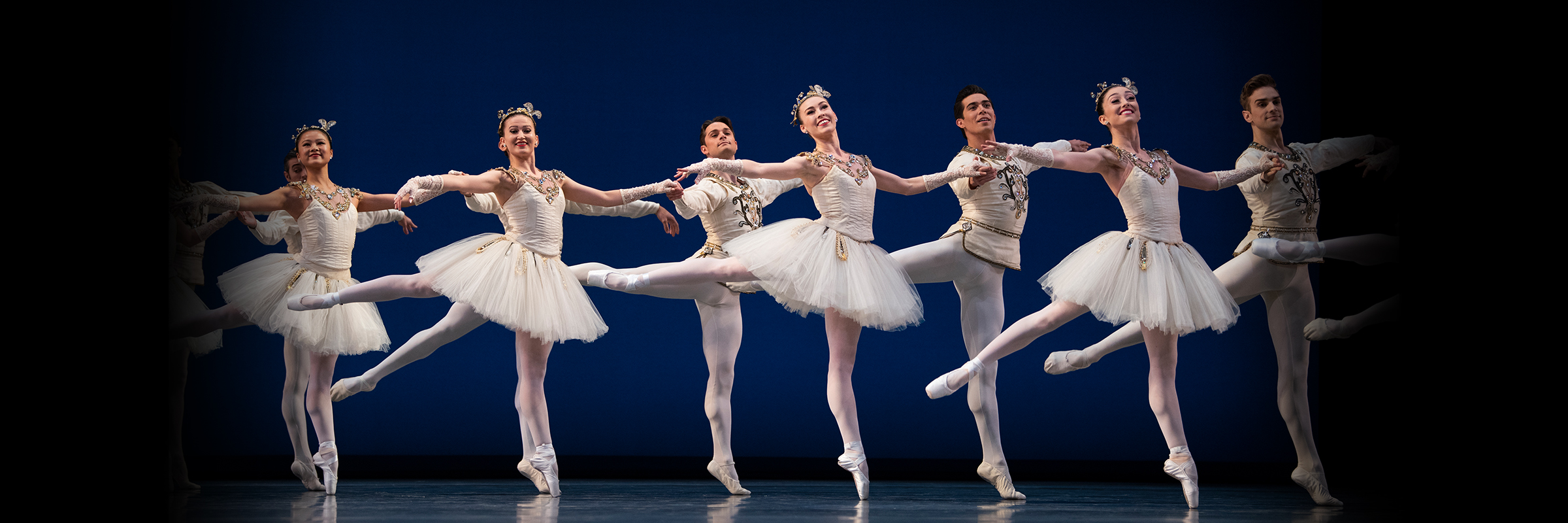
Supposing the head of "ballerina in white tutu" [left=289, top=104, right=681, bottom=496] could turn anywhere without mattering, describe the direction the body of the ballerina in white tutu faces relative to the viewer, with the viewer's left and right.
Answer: facing the viewer and to the right of the viewer

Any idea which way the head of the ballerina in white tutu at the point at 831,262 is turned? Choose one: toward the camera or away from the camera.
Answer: toward the camera

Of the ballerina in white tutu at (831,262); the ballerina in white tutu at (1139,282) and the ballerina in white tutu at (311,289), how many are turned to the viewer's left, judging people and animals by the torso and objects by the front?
0

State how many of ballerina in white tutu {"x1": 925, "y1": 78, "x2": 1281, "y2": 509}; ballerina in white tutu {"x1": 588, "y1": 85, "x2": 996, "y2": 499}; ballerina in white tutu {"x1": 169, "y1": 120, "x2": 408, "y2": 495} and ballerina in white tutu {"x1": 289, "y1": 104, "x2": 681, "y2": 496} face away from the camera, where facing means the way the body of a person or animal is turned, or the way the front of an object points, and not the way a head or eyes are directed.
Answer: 0

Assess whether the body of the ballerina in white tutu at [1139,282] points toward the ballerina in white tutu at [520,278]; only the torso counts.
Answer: no

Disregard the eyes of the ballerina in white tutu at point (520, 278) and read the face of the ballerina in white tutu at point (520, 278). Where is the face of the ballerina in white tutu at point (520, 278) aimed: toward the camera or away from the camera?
toward the camera

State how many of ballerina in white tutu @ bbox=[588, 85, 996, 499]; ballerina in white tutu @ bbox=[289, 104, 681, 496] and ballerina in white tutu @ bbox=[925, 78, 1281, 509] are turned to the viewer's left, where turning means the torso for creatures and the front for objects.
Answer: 0

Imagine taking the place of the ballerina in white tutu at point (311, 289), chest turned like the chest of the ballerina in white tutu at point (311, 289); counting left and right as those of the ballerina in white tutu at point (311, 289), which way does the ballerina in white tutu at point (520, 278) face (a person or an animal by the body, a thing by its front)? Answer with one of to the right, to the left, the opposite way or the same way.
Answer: the same way

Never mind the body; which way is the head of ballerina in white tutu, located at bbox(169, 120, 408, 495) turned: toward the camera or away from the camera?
toward the camera

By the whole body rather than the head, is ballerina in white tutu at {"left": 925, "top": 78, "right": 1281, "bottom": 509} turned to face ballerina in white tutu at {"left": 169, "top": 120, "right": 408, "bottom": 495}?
no

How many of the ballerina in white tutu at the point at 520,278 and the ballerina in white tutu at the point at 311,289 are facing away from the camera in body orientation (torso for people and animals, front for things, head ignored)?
0

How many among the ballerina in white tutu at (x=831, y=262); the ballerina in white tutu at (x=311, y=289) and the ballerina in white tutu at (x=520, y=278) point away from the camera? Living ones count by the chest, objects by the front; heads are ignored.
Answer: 0

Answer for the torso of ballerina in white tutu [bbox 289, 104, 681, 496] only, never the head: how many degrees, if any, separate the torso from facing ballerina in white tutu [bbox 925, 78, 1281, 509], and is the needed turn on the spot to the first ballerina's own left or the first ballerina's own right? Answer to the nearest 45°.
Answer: approximately 45° to the first ballerina's own left
